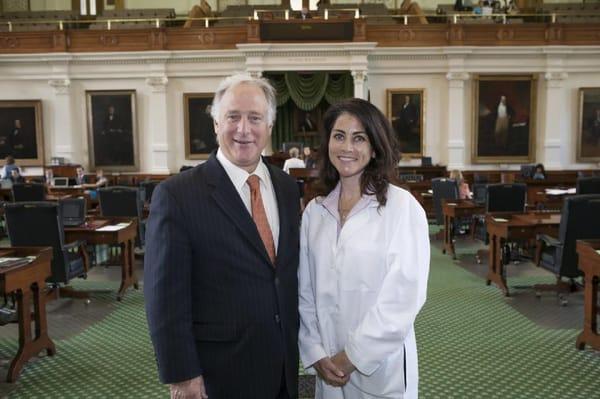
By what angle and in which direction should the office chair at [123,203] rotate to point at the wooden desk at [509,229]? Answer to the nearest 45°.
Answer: approximately 90° to its right

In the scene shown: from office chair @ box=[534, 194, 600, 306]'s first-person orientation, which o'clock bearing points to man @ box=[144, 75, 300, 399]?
The man is roughly at 8 o'clock from the office chair.

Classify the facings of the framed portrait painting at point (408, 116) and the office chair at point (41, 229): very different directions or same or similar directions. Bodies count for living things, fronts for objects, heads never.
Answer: very different directions

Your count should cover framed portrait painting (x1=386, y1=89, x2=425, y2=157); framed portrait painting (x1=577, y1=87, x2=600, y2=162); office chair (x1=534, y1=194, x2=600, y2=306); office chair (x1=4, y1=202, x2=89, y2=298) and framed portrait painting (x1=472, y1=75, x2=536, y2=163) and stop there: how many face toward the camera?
3

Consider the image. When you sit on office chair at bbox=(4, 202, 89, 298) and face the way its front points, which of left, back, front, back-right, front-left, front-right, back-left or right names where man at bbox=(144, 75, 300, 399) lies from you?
back-right

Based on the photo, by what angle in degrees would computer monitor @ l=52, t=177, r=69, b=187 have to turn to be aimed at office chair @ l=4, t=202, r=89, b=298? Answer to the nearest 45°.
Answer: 0° — it already faces it

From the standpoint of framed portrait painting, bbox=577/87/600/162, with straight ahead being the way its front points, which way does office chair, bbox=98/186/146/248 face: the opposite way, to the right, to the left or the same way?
the opposite way
